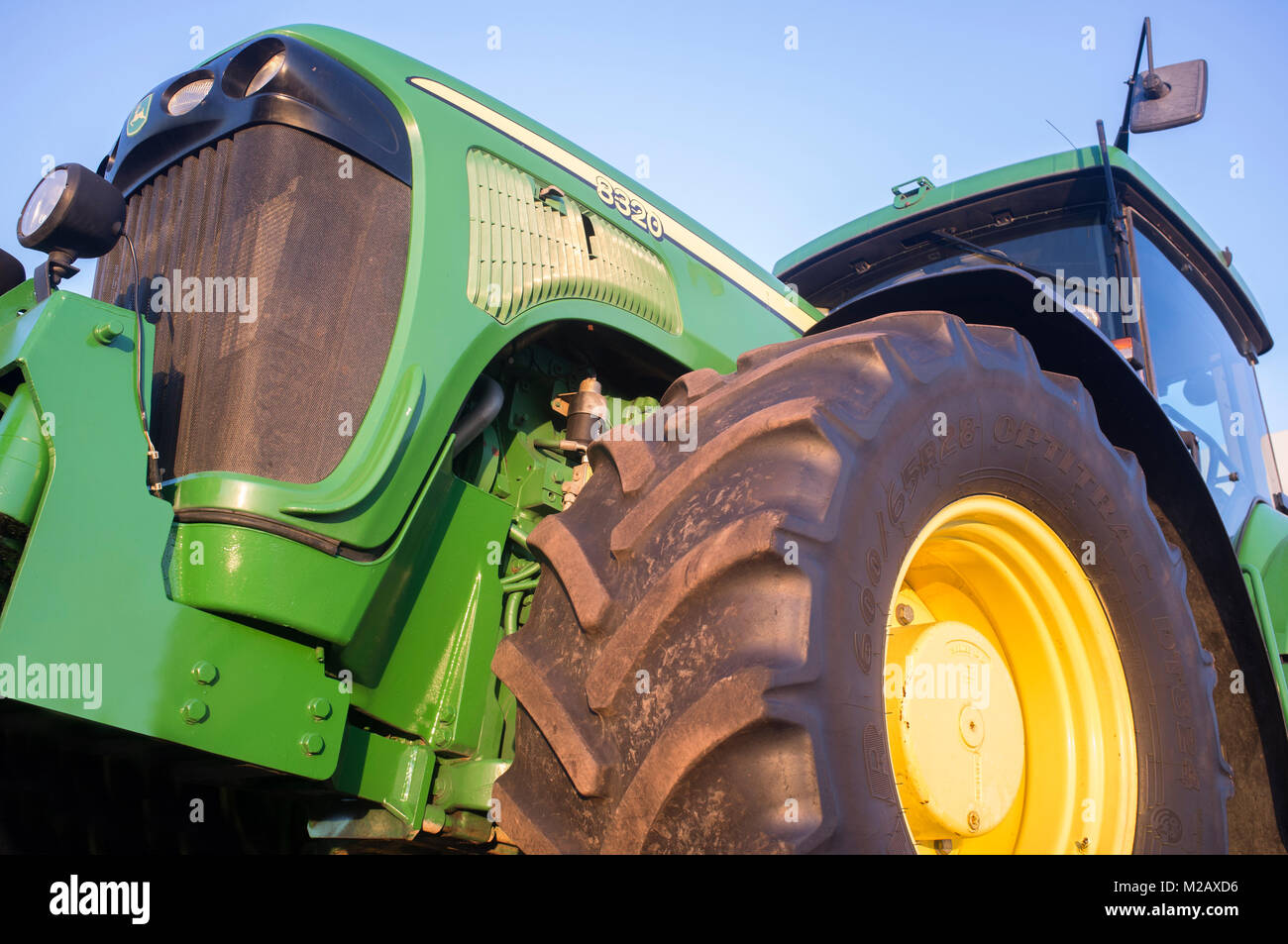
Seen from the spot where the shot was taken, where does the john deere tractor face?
facing the viewer and to the left of the viewer
